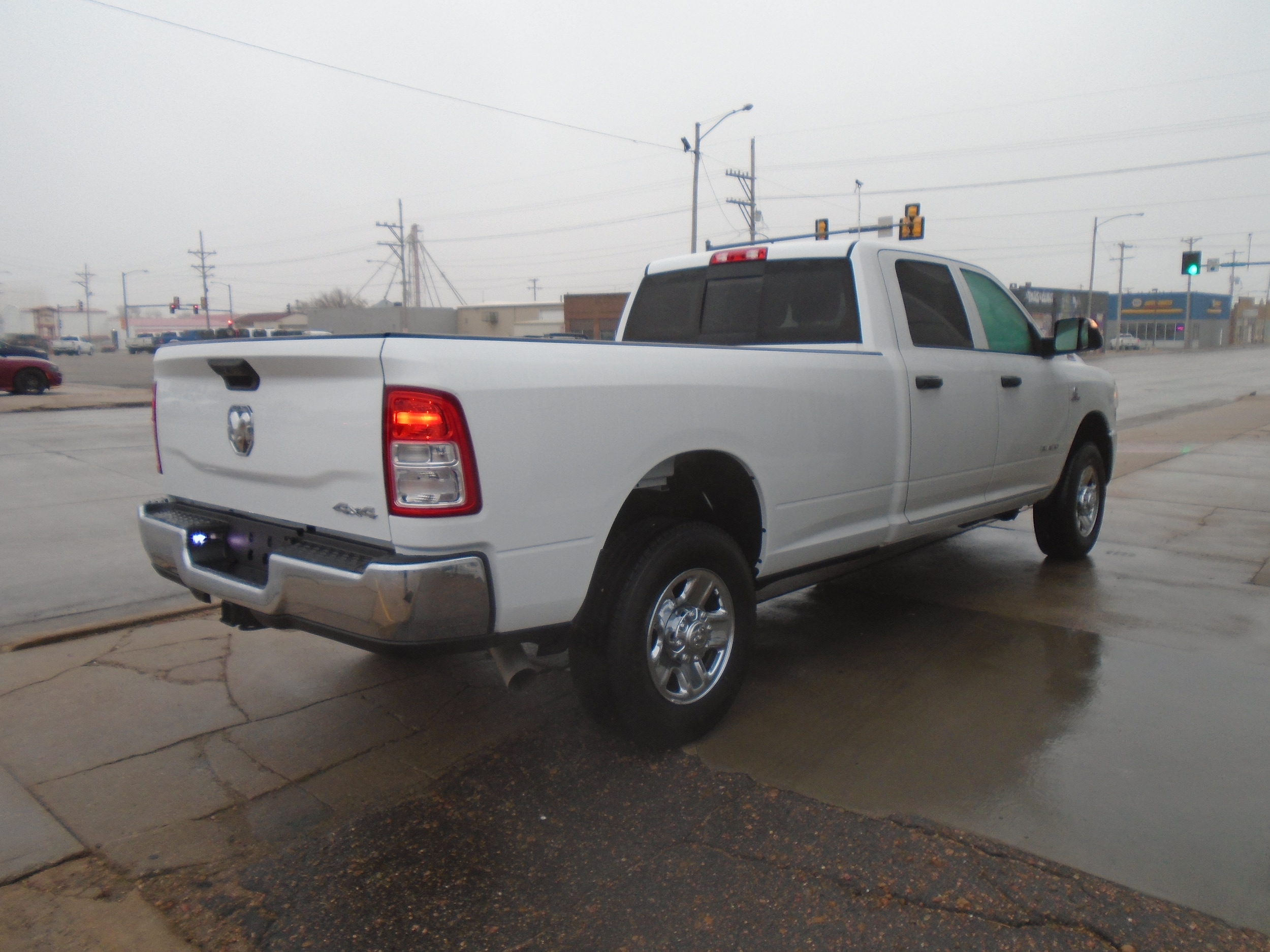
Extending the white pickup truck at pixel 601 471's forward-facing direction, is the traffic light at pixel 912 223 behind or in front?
in front

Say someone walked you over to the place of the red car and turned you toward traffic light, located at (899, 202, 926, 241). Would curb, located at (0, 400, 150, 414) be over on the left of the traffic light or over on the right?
right

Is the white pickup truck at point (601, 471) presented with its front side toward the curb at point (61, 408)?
no

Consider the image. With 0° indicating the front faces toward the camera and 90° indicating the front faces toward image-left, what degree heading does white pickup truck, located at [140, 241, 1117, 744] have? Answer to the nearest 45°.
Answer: approximately 225°

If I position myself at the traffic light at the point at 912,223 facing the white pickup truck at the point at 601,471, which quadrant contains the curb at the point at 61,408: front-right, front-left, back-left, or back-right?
front-right

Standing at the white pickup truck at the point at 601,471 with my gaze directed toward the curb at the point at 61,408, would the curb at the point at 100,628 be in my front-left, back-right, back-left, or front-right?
front-left

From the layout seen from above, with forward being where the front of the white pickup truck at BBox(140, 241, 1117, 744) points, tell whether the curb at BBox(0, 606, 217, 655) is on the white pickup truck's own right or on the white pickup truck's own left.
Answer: on the white pickup truck's own left

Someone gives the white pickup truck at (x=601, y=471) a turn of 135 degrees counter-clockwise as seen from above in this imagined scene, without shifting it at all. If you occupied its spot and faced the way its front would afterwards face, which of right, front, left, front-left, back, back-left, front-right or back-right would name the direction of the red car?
front-right
